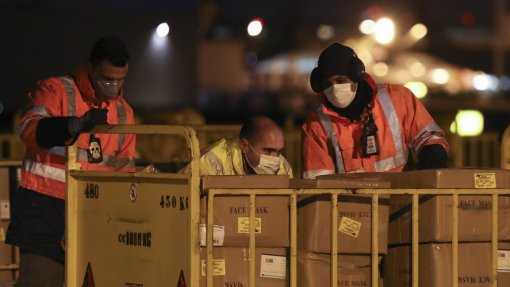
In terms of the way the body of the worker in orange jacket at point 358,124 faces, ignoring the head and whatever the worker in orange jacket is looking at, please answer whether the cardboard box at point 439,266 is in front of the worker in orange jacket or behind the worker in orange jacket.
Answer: in front

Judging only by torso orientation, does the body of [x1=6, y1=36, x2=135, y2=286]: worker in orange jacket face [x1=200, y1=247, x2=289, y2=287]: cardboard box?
yes

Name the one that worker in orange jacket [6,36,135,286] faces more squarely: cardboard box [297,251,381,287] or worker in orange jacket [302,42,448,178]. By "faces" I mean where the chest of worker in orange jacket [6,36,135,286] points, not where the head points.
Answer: the cardboard box

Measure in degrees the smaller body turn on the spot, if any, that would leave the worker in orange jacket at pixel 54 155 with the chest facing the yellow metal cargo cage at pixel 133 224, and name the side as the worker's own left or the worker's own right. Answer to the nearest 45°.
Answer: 0° — they already face it

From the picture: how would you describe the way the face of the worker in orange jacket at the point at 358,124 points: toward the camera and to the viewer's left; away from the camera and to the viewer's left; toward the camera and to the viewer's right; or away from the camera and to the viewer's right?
toward the camera and to the viewer's left

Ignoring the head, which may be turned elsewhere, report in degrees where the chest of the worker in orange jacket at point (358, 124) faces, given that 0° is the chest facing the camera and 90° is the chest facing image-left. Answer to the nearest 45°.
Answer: approximately 0°

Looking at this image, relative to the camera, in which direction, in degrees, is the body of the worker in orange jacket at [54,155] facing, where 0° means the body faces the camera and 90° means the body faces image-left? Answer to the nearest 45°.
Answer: approximately 315°

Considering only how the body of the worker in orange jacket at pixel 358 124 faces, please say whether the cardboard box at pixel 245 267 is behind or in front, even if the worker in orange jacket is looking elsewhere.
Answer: in front

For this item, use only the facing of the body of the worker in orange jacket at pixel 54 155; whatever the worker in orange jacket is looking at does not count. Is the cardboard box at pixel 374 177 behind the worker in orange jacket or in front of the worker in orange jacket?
in front

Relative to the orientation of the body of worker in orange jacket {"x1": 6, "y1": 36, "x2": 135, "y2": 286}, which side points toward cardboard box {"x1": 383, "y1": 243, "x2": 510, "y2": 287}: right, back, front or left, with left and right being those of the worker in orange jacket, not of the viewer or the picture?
front

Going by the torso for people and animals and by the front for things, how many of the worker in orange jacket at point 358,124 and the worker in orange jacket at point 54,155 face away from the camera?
0

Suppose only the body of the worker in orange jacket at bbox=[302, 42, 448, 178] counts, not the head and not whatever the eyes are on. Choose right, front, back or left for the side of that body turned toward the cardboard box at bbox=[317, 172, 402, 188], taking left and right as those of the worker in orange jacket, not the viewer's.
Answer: front

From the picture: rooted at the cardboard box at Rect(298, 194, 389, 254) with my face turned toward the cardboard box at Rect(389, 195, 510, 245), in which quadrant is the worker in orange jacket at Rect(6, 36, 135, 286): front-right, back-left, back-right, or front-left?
back-left

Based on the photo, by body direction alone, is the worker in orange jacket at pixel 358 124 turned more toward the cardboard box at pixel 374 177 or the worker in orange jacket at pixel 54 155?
the cardboard box
